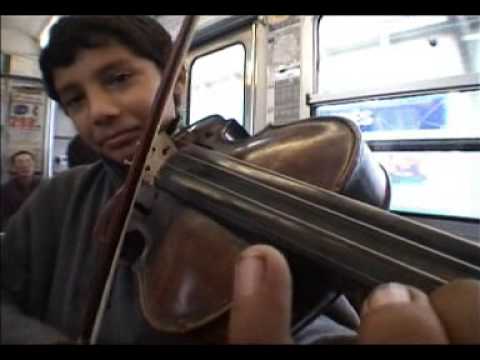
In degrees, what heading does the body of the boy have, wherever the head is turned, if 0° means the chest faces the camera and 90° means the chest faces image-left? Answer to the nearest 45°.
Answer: approximately 0°
